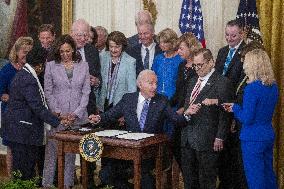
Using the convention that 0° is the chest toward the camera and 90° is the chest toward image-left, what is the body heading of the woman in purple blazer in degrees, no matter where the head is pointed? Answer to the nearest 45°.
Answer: approximately 0°

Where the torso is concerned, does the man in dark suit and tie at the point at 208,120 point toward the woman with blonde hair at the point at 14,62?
no

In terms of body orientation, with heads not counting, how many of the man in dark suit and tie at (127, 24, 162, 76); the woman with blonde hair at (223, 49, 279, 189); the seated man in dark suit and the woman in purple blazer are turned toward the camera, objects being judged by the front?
3

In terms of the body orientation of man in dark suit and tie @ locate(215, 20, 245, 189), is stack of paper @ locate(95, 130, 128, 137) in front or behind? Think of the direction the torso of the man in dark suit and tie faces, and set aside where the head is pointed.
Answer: in front

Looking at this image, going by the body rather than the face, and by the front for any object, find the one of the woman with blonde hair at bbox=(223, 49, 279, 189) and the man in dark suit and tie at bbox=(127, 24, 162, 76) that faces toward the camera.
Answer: the man in dark suit and tie

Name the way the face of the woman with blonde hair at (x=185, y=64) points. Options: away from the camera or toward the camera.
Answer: toward the camera

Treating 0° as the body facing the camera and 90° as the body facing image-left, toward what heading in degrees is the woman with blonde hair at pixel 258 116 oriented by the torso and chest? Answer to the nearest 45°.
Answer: approximately 135°

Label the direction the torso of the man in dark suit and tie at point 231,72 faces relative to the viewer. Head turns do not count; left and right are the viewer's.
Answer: facing the viewer and to the left of the viewer

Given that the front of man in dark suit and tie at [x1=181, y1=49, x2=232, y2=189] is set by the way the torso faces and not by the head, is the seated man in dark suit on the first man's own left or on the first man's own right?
on the first man's own right

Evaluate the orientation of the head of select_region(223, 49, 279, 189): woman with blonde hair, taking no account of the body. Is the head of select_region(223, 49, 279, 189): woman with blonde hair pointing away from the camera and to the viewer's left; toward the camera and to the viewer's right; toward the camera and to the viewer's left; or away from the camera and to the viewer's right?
away from the camera and to the viewer's left

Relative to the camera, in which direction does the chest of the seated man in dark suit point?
toward the camera

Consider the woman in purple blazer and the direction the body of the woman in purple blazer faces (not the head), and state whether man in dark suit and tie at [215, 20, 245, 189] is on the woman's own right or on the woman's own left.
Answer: on the woman's own left

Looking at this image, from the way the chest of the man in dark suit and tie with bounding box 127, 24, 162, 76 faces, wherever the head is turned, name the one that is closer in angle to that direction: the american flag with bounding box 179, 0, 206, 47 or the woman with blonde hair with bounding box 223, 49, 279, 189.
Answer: the woman with blonde hair

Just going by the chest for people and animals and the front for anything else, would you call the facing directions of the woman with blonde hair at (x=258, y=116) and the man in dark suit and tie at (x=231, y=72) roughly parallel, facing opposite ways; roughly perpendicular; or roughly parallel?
roughly perpendicular

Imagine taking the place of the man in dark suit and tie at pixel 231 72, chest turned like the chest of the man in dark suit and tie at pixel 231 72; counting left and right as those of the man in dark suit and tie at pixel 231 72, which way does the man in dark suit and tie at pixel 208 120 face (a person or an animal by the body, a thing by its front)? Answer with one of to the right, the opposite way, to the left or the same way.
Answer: the same way

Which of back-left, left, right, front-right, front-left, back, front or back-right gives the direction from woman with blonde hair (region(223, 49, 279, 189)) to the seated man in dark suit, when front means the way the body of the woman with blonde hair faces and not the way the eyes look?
front-left
